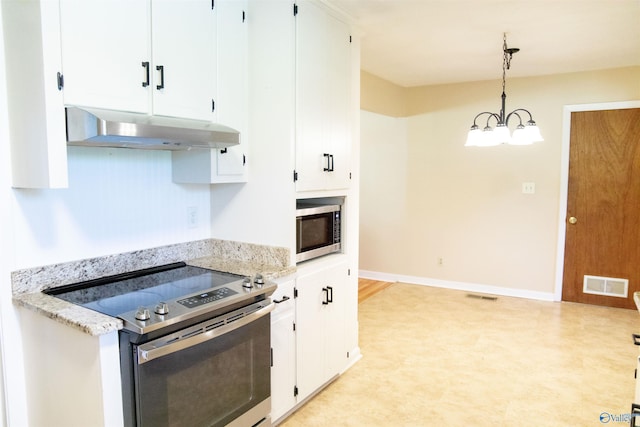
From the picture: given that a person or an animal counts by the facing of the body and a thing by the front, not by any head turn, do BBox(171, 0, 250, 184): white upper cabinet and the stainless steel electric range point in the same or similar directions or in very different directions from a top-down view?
same or similar directions

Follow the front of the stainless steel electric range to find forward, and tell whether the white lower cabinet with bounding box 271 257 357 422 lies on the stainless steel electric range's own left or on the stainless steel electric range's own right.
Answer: on the stainless steel electric range's own left

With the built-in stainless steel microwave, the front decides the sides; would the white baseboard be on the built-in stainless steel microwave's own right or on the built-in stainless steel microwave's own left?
on the built-in stainless steel microwave's own left

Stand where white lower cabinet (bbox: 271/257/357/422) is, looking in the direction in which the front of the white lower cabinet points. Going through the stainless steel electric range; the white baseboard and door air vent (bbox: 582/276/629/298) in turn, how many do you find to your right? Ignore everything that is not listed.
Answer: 1

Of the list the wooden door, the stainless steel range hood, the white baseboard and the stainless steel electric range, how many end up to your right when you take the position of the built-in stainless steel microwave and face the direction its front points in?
2

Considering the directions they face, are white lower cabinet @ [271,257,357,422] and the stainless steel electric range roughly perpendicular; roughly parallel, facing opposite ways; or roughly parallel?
roughly parallel

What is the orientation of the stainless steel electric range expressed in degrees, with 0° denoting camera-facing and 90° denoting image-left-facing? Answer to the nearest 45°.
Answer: approximately 315°

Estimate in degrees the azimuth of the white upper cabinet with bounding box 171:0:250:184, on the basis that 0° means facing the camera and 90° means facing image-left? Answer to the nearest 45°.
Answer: approximately 315°

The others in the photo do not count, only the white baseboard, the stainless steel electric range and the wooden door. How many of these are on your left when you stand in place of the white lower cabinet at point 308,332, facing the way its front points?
2

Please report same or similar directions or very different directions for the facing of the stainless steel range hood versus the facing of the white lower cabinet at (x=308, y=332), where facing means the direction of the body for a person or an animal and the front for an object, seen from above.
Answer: same or similar directions

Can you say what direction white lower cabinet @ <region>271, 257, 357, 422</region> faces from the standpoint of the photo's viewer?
facing the viewer and to the right of the viewer

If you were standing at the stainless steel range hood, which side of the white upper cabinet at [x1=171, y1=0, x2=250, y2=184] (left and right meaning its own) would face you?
right

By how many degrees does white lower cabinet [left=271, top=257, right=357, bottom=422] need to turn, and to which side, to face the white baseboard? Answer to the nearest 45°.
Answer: approximately 90° to its left
